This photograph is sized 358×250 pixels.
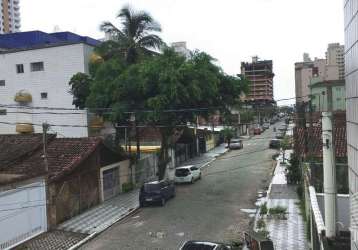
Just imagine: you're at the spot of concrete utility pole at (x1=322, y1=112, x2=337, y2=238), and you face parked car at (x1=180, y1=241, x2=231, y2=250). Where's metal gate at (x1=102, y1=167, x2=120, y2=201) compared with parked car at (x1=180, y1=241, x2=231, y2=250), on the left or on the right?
right

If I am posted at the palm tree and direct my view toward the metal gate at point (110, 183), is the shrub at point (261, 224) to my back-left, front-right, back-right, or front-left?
front-left

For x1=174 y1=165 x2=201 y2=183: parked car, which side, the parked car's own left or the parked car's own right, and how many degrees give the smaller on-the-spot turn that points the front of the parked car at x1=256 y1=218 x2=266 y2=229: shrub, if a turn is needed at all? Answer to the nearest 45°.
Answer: approximately 135° to the parked car's own right

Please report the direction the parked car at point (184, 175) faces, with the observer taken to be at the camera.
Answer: facing away from the viewer and to the right of the viewer

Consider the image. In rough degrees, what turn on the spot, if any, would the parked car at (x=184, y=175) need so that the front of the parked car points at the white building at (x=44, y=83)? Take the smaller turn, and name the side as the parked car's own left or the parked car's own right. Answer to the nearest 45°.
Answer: approximately 90° to the parked car's own left
